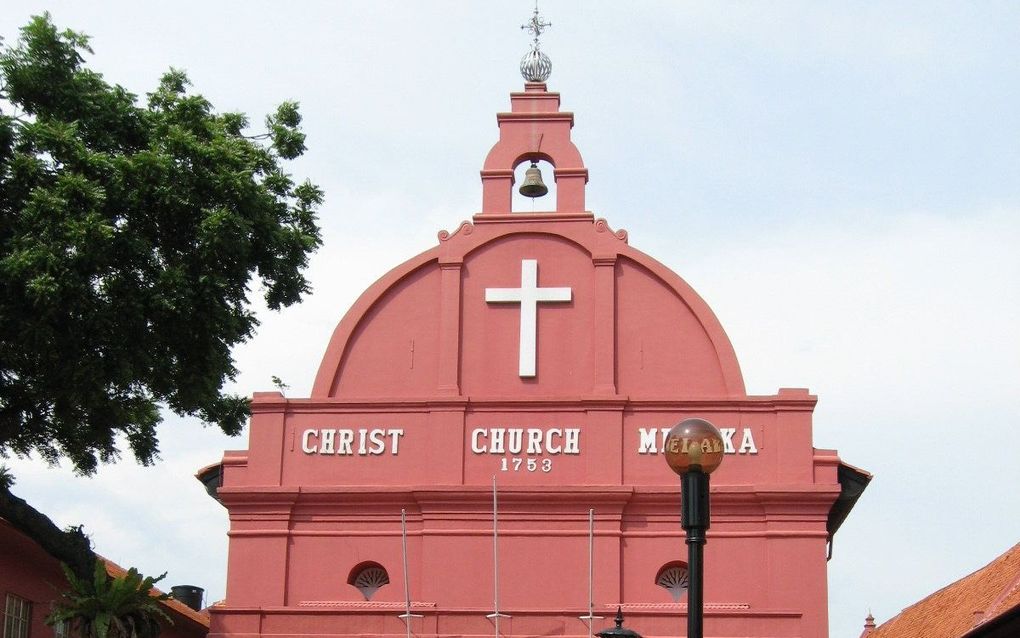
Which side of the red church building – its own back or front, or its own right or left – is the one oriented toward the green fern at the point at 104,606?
right

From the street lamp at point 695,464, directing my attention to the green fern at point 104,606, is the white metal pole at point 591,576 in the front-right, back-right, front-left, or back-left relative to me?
front-right

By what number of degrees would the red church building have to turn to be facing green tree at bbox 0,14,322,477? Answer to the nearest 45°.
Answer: approximately 45° to its right

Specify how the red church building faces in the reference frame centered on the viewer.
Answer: facing the viewer

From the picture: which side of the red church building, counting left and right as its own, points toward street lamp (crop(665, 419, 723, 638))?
front
